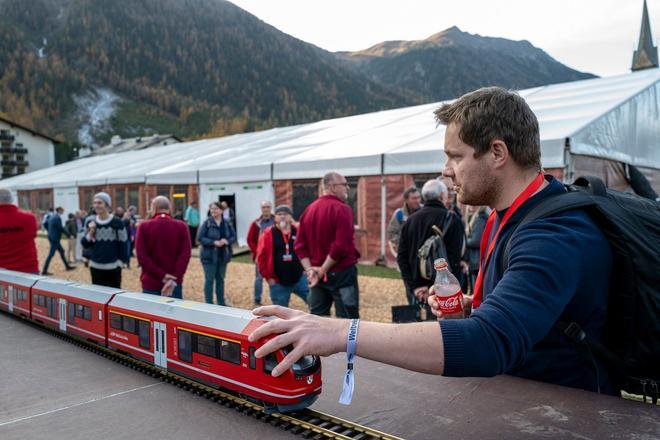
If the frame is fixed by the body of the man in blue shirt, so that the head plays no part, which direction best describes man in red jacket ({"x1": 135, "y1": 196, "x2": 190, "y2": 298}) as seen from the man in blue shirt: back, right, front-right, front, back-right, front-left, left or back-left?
front-right

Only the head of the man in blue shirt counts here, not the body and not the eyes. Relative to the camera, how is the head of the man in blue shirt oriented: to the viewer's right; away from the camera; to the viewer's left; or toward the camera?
to the viewer's left

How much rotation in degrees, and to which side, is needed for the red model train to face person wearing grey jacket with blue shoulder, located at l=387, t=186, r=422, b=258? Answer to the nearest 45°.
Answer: approximately 90° to its left

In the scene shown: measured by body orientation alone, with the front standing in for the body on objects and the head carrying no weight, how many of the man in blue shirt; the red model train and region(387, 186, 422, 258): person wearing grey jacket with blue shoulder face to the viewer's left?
1

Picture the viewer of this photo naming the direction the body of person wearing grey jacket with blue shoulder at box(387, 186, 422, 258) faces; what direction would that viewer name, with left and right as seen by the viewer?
facing the viewer and to the right of the viewer

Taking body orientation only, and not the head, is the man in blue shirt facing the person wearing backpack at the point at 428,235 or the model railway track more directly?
the model railway track

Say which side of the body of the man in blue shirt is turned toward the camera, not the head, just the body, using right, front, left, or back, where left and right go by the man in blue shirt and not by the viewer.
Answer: left

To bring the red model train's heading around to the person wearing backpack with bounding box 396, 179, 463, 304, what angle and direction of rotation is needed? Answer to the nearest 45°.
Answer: approximately 90° to its left

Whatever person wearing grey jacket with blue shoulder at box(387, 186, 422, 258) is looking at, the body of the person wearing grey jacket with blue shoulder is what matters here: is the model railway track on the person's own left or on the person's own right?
on the person's own right

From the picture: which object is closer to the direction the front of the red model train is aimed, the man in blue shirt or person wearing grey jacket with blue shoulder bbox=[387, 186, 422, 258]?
the man in blue shirt

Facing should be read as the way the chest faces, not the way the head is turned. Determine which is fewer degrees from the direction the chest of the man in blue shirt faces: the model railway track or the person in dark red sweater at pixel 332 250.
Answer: the model railway track

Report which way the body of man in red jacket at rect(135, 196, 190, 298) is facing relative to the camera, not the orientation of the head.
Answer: away from the camera

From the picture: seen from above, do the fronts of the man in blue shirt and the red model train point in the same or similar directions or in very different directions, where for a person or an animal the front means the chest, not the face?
very different directions

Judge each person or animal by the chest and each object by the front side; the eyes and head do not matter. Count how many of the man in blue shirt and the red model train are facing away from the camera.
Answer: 0

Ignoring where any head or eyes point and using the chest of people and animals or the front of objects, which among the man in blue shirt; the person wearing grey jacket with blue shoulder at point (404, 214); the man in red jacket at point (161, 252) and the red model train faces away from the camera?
the man in red jacket
